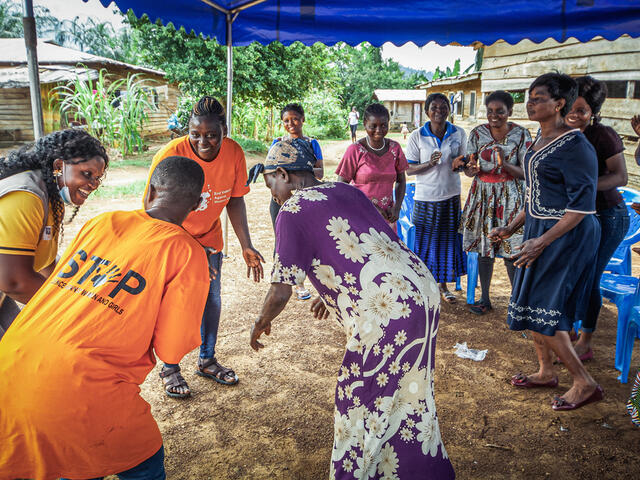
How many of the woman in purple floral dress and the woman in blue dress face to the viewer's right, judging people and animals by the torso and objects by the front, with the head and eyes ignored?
0

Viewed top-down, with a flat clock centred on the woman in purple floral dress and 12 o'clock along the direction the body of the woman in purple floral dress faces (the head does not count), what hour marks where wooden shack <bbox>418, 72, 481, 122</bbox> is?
The wooden shack is roughly at 2 o'clock from the woman in purple floral dress.

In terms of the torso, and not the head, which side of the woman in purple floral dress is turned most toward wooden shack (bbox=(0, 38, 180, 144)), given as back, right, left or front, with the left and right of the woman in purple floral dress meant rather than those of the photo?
front

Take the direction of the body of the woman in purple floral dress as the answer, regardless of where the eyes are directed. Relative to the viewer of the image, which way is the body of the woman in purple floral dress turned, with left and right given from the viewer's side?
facing away from the viewer and to the left of the viewer

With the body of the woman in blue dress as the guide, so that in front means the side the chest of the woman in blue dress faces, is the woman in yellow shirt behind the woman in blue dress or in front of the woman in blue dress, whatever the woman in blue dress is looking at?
in front

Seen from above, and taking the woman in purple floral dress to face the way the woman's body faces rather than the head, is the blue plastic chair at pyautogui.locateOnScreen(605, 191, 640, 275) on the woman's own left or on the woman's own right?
on the woman's own right

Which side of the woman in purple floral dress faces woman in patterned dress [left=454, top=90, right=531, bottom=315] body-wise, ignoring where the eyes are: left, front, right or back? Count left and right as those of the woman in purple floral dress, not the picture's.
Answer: right

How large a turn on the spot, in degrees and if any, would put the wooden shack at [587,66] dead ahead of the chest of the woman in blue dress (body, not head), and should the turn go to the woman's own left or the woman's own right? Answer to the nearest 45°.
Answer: approximately 90° to the woman's own right

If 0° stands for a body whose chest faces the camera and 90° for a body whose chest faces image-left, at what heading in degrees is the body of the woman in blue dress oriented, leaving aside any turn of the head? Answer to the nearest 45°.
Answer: approximately 90°

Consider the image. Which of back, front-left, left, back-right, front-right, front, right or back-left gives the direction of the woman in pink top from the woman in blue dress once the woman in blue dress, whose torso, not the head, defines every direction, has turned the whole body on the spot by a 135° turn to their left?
back

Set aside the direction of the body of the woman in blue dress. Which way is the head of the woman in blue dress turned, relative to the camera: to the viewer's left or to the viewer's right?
to the viewer's left

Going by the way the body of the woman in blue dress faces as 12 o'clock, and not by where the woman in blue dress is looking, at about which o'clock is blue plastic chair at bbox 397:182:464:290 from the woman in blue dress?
The blue plastic chair is roughly at 2 o'clock from the woman in blue dress.
